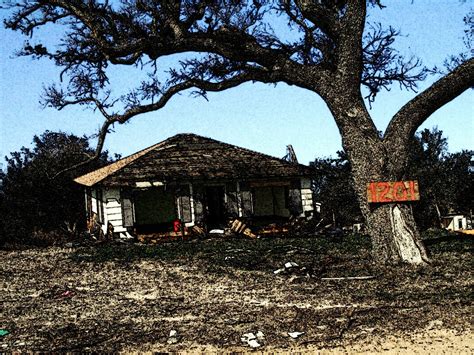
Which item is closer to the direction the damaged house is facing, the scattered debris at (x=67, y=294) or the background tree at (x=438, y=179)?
the scattered debris

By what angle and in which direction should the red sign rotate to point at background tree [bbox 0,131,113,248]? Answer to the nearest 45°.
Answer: approximately 135° to its right

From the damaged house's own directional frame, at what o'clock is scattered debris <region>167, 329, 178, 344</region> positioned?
The scattered debris is roughly at 12 o'clock from the damaged house.

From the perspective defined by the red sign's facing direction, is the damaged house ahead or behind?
behind

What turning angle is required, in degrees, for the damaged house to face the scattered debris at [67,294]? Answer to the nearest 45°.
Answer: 0° — it already faces it

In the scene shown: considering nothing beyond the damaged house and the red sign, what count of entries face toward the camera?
2

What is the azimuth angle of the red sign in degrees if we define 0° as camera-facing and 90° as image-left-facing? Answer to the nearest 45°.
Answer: approximately 0°

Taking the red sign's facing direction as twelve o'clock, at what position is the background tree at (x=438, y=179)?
The background tree is roughly at 6 o'clock from the red sign.

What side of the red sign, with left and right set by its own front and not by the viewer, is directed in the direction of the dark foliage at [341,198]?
back

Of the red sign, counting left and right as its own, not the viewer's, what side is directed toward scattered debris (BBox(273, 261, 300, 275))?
right
